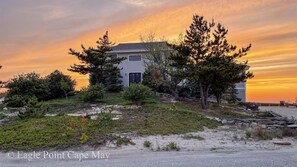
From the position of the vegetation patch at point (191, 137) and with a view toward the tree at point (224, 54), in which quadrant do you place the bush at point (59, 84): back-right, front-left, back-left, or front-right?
front-left

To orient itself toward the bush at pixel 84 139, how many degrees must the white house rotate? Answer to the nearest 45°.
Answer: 0° — it already faces it

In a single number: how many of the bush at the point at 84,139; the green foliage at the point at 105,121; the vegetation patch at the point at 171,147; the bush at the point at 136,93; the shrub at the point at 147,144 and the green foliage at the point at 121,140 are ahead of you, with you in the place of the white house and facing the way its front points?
6

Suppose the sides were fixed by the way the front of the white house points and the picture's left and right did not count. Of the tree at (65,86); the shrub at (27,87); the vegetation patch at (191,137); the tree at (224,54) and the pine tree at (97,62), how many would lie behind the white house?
0

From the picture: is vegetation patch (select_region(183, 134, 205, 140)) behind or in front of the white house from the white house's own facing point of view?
in front

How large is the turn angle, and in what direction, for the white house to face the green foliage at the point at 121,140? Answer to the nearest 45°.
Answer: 0° — it already faces it

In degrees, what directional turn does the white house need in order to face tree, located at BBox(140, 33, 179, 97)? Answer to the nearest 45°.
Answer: approximately 45° to its left

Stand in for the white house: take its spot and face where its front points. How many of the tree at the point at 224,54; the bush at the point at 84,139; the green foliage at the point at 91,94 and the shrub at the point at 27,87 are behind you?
0

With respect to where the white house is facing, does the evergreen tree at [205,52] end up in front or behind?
in front

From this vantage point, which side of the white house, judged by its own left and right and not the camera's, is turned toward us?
front

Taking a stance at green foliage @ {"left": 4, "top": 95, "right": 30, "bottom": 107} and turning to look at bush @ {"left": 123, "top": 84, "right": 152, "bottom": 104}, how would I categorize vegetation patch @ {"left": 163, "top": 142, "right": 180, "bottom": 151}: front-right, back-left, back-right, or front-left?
front-right

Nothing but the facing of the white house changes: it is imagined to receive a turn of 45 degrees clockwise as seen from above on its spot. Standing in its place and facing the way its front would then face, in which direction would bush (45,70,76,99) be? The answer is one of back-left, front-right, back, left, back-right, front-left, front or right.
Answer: front

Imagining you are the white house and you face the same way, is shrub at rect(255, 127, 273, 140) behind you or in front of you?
in front

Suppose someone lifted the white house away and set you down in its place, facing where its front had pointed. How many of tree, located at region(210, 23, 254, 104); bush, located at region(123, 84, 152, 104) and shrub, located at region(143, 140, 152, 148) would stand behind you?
0

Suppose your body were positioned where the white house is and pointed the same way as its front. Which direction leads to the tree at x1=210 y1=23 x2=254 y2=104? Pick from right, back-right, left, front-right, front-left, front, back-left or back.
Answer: front-left

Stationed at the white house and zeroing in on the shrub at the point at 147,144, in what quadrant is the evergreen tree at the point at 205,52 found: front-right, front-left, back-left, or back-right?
front-left
